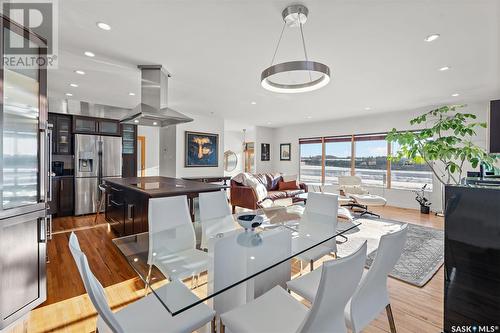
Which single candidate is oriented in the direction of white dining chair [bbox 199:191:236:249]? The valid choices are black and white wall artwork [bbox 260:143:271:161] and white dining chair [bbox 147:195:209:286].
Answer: the black and white wall artwork

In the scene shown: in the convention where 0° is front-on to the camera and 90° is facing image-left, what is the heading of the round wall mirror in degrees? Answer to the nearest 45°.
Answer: approximately 315°

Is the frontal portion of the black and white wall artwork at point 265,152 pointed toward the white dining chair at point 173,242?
yes

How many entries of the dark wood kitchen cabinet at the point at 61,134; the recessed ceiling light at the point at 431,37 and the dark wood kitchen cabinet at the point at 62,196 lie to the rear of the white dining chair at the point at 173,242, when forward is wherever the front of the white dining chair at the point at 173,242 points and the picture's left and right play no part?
2

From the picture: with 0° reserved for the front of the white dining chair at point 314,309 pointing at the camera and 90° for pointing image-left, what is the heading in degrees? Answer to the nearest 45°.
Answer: approximately 135°

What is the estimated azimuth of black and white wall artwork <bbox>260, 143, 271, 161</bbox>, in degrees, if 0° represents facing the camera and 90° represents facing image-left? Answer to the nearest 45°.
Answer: approximately 0°

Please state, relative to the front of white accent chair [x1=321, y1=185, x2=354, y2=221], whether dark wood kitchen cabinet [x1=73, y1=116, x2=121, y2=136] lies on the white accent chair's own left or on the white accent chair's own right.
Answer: on the white accent chair's own right

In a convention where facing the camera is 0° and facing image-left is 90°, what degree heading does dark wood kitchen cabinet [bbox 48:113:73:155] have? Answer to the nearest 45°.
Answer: approximately 315°

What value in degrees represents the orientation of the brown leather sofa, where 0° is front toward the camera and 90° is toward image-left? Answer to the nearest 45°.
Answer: approximately 315°

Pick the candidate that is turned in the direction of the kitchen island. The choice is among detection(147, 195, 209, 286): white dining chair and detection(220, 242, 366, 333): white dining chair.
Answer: detection(220, 242, 366, 333): white dining chair

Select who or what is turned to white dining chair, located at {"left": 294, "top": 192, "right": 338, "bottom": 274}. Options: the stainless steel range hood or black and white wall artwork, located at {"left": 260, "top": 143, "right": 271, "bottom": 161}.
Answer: the black and white wall artwork
